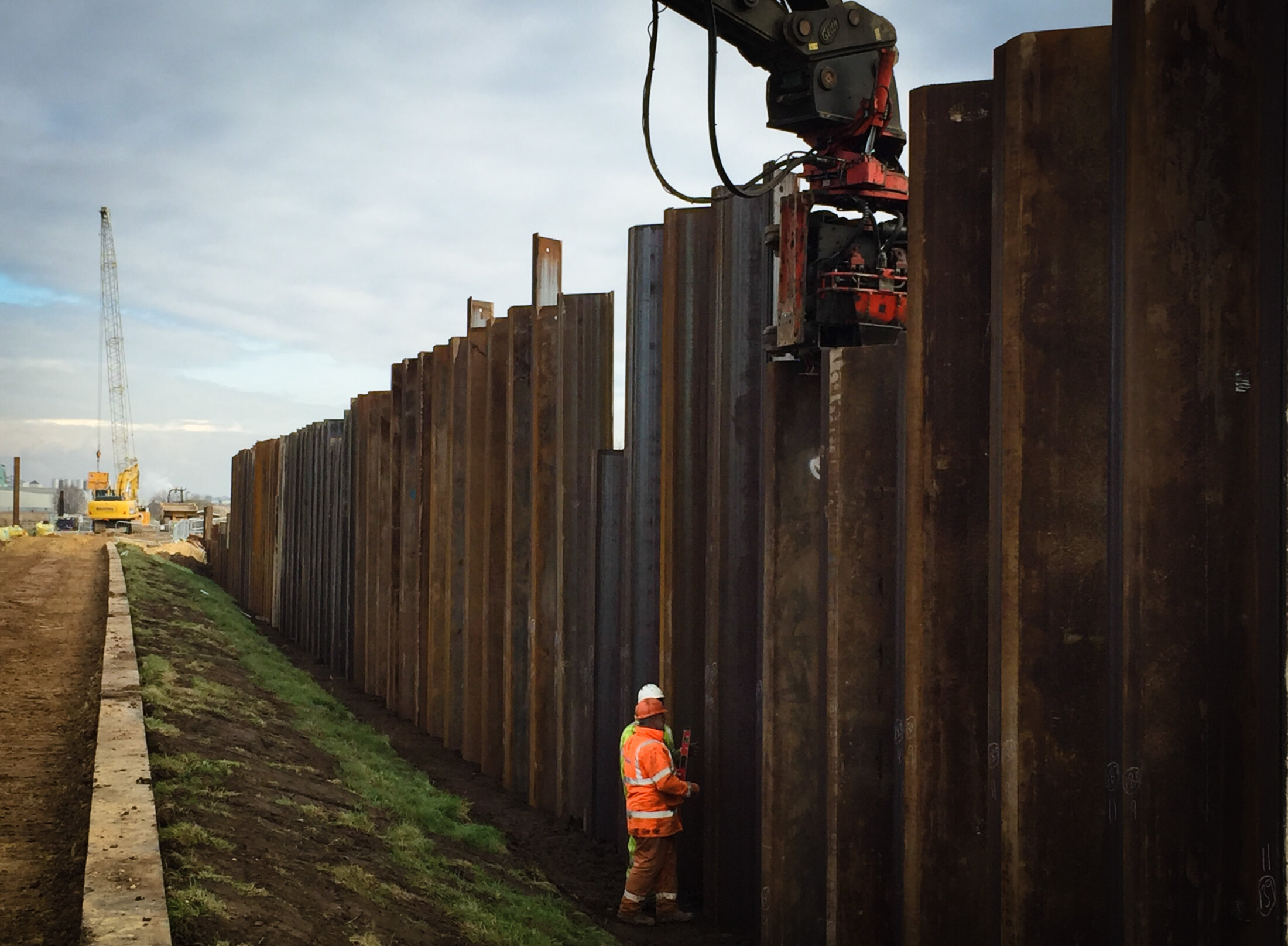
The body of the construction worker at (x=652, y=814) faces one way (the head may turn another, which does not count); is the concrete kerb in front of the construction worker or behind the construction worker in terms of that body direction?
behind

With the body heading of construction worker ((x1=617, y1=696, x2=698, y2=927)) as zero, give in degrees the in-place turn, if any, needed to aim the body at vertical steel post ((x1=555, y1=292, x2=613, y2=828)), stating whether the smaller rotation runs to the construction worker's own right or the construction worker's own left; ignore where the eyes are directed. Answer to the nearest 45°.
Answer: approximately 90° to the construction worker's own left

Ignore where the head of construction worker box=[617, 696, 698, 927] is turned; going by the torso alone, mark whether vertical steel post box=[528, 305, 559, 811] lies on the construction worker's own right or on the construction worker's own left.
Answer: on the construction worker's own left

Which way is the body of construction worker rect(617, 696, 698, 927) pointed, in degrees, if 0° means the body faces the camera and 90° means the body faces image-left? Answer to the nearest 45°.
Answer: approximately 270°

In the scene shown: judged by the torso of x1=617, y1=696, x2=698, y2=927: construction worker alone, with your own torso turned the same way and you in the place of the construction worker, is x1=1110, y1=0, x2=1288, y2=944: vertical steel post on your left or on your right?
on your right

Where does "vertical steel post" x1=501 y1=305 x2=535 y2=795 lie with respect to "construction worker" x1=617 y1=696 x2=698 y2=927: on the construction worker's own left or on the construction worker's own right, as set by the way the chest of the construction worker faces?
on the construction worker's own left

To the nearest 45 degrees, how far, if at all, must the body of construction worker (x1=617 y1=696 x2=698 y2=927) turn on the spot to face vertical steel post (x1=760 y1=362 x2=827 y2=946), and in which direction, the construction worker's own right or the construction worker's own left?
approximately 45° to the construction worker's own right

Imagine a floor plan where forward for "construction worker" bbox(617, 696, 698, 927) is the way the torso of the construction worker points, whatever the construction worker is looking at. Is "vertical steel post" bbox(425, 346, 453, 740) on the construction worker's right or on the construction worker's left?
on the construction worker's left

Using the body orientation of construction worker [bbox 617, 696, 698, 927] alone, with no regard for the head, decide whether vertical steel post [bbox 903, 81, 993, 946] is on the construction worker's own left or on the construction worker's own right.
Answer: on the construction worker's own right
